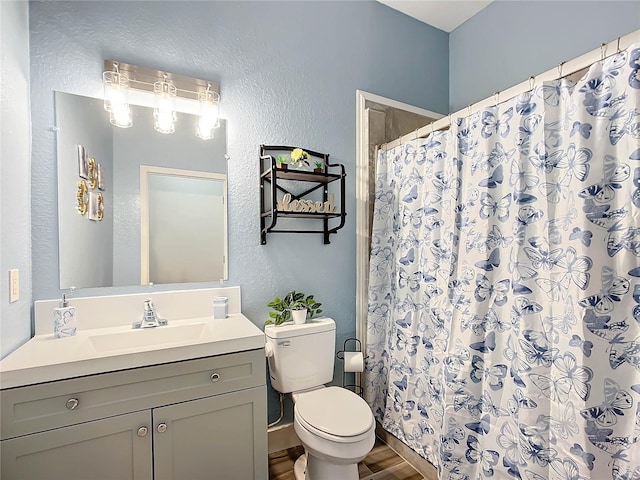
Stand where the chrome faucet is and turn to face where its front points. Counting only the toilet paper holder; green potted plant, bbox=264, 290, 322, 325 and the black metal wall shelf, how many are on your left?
3

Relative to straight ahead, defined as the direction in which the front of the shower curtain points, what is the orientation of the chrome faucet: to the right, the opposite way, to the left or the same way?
to the left

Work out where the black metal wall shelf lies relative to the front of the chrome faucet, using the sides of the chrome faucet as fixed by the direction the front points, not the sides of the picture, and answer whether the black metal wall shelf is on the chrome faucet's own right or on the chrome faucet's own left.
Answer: on the chrome faucet's own left

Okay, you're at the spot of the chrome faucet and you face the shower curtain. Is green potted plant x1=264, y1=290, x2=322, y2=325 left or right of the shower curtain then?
left

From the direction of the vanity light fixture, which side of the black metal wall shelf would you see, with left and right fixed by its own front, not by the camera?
right

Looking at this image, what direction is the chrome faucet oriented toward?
toward the camera

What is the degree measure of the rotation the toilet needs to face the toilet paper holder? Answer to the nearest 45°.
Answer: approximately 135° to its left

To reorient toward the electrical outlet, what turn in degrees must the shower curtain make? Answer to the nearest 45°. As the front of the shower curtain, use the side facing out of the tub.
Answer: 0° — it already faces it

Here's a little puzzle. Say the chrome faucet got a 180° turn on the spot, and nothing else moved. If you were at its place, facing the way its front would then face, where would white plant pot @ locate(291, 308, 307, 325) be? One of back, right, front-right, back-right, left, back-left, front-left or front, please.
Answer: right

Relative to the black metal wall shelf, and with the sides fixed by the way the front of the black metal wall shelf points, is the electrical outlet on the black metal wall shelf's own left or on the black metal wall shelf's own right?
on the black metal wall shelf's own right

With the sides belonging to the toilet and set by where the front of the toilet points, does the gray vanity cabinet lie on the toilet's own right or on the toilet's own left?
on the toilet's own right

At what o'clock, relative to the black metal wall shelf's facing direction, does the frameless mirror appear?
The frameless mirror is roughly at 4 o'clock from the black metal wall shelf.

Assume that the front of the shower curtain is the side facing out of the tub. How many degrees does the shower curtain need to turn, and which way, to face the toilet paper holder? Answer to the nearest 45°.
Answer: approximately 90° to its right

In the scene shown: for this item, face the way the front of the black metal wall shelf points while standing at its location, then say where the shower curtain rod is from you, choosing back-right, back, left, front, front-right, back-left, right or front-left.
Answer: front

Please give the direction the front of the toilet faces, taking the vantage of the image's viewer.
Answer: facing the viewer and to the right of the viewer

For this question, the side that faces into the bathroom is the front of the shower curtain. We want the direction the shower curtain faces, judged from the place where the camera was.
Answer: facing the viewer and to the left of the viewer
